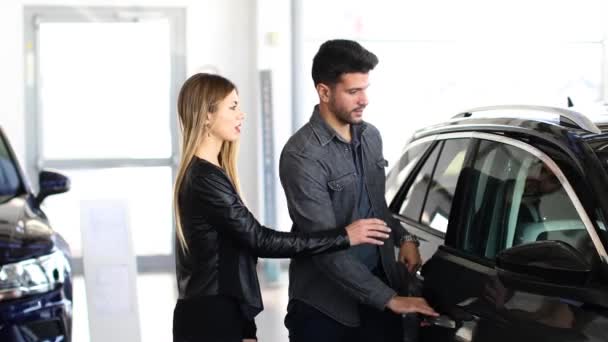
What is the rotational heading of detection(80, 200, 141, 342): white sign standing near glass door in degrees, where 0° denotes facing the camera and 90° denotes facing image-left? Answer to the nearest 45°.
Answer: approximately 0°

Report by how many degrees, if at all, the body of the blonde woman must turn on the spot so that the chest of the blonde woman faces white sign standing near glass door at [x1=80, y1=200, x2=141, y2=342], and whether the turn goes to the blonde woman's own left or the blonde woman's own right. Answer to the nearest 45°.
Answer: approximately 90° to the blonde woman's own left

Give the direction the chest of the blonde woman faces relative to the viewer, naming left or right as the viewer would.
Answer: facing to the right of the viewer

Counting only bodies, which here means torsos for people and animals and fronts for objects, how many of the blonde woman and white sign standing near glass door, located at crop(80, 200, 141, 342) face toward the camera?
1

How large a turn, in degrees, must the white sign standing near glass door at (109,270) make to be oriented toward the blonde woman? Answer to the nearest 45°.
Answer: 0° — it already faces them

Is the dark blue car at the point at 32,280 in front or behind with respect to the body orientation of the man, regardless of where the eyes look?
behind

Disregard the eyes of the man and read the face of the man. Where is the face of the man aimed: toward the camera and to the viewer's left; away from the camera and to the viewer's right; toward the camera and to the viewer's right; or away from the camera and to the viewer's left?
toward the camera and to the viewer's right

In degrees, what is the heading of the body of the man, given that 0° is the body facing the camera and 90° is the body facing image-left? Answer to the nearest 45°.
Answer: approximately 315°

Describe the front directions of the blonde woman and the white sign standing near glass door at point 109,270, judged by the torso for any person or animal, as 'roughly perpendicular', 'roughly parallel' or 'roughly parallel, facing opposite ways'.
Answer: roughly perpendicular

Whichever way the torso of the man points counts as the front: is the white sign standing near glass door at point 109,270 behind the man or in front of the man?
behind

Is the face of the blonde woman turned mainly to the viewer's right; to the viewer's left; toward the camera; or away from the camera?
to the viewer's right

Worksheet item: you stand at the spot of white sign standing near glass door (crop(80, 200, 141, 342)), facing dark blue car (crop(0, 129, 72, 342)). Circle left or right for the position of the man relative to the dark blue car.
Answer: left

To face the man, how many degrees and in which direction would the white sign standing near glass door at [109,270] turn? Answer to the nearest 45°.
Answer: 0° — it already faces them
